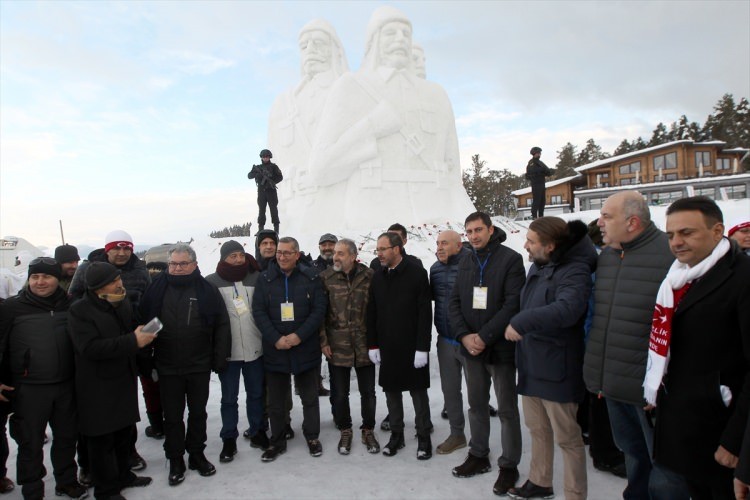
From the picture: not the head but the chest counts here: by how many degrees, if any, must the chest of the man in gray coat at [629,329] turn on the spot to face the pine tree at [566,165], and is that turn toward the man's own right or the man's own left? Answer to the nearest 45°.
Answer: approximately 135° to the man's own right

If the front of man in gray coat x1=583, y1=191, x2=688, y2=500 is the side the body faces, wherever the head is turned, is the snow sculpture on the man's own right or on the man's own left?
on the man's own right

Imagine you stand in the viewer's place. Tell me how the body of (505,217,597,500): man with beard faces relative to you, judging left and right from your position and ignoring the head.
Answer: facing to the left of the viewer

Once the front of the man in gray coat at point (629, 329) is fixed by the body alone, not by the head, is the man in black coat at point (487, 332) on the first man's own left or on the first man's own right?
on the first man's own right

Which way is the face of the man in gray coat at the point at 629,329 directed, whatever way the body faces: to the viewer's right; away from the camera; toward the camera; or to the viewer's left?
to the viewer's left

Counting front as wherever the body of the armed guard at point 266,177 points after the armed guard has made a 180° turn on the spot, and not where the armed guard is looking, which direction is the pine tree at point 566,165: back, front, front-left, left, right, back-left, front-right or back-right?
front-right

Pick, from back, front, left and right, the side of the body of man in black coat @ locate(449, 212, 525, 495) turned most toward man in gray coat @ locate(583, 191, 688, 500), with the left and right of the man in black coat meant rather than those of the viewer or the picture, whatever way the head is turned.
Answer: left

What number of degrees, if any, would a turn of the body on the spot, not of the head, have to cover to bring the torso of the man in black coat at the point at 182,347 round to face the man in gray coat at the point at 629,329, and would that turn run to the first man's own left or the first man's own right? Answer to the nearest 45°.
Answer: approximately 45° to the first man's own left

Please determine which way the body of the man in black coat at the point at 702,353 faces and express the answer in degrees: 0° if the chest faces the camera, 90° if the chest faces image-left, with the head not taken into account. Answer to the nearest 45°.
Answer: approximately 45°

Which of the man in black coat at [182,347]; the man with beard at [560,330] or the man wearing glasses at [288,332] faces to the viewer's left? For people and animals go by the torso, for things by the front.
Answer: the man with beard

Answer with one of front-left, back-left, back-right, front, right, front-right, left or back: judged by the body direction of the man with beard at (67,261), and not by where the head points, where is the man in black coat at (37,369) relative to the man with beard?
front-right
